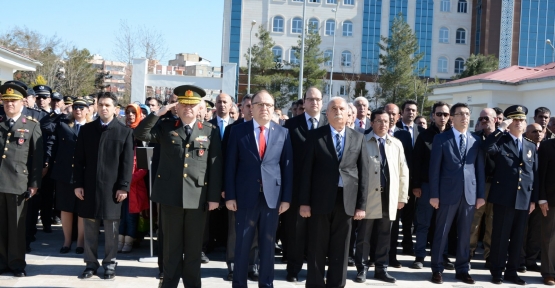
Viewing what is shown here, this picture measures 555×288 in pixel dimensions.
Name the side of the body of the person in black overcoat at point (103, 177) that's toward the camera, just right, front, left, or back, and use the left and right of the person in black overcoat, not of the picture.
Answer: front

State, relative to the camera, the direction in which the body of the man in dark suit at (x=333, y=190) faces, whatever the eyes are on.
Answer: toward the camera

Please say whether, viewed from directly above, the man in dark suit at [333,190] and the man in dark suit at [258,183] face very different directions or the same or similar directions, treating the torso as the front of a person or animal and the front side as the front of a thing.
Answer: same or similar directions

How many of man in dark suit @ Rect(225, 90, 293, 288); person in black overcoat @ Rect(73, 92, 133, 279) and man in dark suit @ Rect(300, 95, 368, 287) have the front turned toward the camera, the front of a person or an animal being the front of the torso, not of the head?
3

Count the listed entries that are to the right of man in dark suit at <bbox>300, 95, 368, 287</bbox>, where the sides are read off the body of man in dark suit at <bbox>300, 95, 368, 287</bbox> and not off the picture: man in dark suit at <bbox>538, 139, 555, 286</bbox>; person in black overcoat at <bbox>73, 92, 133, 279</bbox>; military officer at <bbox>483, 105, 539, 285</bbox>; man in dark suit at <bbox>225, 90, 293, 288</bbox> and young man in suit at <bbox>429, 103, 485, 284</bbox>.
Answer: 2

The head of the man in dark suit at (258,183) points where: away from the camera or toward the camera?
toward the camera

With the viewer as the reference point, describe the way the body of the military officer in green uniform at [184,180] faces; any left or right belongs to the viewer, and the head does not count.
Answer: facing the viewer

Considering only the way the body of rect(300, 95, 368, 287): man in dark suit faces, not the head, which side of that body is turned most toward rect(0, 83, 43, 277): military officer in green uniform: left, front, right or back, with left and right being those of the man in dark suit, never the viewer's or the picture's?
right

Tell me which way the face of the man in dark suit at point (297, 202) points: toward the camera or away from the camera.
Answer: toward the camera

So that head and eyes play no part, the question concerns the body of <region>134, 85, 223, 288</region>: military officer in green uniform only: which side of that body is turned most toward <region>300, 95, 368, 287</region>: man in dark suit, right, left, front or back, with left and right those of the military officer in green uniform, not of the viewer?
left

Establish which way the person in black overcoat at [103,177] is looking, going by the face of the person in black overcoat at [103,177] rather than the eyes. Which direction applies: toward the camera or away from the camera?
toward the camera

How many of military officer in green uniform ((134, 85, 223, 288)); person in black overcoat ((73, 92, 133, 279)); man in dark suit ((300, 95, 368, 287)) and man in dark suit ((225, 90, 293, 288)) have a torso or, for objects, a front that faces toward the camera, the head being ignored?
4

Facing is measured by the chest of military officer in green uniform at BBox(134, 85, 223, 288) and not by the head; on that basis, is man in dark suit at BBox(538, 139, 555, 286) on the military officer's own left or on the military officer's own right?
on the military officer's own left

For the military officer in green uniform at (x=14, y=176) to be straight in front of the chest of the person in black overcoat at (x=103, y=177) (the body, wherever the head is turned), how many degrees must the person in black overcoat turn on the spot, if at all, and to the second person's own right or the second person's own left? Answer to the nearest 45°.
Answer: approximately 90° to the second person's own right

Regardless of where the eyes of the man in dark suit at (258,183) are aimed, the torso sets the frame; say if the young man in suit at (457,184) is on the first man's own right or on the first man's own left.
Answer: on the first man's own left

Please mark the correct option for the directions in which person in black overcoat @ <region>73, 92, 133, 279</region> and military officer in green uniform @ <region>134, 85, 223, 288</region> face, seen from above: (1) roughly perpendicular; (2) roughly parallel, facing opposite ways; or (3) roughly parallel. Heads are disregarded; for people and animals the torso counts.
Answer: roughly parallel

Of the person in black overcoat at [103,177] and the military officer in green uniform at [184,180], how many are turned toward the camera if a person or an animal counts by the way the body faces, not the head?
2
